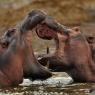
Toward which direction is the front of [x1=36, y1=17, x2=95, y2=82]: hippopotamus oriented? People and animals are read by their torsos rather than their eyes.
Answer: to the viewer's left

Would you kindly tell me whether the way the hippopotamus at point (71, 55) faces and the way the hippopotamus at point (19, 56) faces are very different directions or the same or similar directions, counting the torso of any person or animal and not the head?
very different directions

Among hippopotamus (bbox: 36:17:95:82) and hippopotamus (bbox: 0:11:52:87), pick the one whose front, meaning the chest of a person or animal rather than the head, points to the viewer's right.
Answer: hippopotamus (bbox: 0:11:52:87)

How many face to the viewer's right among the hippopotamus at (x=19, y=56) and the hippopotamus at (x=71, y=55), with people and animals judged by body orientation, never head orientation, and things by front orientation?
1

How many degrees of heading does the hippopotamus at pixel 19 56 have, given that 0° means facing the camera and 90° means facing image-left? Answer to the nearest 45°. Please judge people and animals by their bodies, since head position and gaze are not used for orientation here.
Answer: approximately 270°
